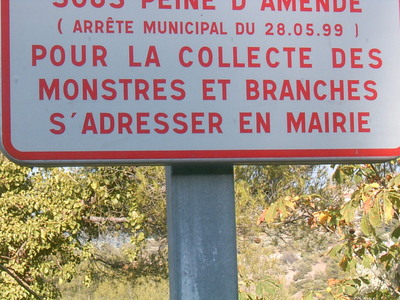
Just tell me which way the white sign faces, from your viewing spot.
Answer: facing the viewer
